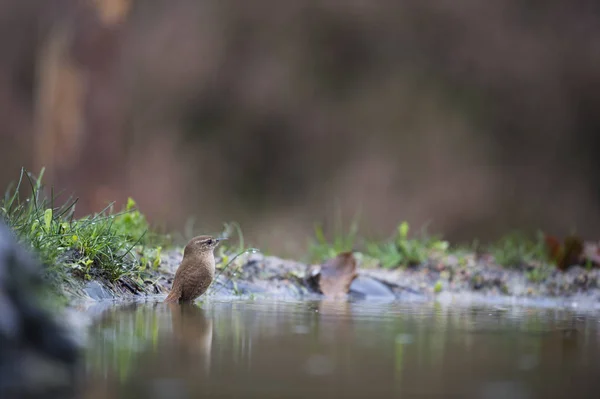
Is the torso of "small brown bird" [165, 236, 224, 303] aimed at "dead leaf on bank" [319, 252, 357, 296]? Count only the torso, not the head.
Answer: no

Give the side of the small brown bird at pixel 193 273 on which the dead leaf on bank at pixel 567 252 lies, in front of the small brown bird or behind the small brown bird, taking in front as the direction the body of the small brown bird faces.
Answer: in front

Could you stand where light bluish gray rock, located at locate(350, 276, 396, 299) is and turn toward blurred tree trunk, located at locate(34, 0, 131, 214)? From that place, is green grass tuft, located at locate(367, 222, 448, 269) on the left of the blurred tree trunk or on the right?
right

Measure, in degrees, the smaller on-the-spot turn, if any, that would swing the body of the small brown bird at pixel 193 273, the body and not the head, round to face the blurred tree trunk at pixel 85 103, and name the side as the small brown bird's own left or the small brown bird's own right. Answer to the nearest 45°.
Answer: approximately 90° to the small brown bird's own left

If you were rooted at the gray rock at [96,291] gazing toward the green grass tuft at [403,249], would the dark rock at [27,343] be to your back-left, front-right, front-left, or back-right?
back-right

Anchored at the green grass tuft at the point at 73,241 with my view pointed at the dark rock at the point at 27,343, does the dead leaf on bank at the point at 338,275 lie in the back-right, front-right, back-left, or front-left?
back-left

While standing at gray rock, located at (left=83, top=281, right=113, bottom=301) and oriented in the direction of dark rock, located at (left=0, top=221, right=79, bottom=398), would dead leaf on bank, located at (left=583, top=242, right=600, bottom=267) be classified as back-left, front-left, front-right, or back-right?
back-left

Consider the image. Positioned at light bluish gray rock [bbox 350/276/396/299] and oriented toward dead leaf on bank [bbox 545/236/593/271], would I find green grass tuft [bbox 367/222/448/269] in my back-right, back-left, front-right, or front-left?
front-left

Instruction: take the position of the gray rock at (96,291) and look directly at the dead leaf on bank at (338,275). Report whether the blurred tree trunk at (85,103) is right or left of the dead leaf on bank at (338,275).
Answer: left

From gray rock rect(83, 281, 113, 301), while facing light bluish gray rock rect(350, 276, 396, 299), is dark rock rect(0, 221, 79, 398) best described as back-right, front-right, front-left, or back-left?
back-right
